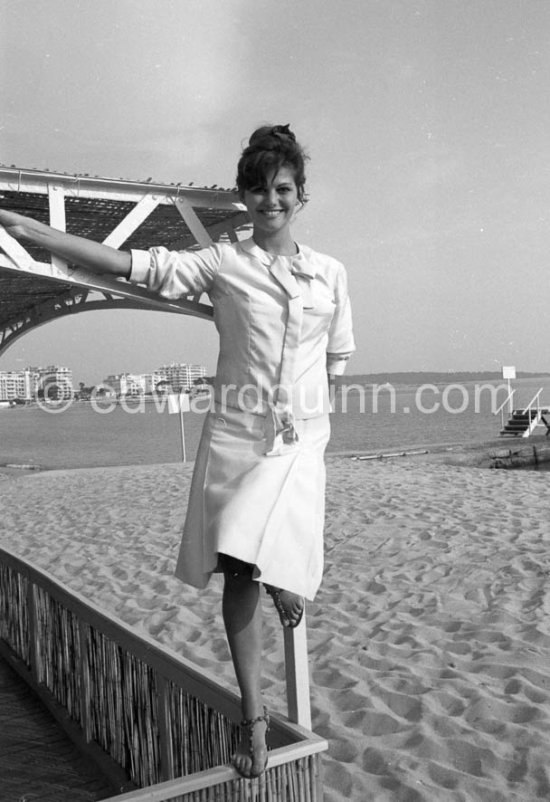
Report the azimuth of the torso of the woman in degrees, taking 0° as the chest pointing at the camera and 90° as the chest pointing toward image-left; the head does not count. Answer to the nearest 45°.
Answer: approximately 0°
